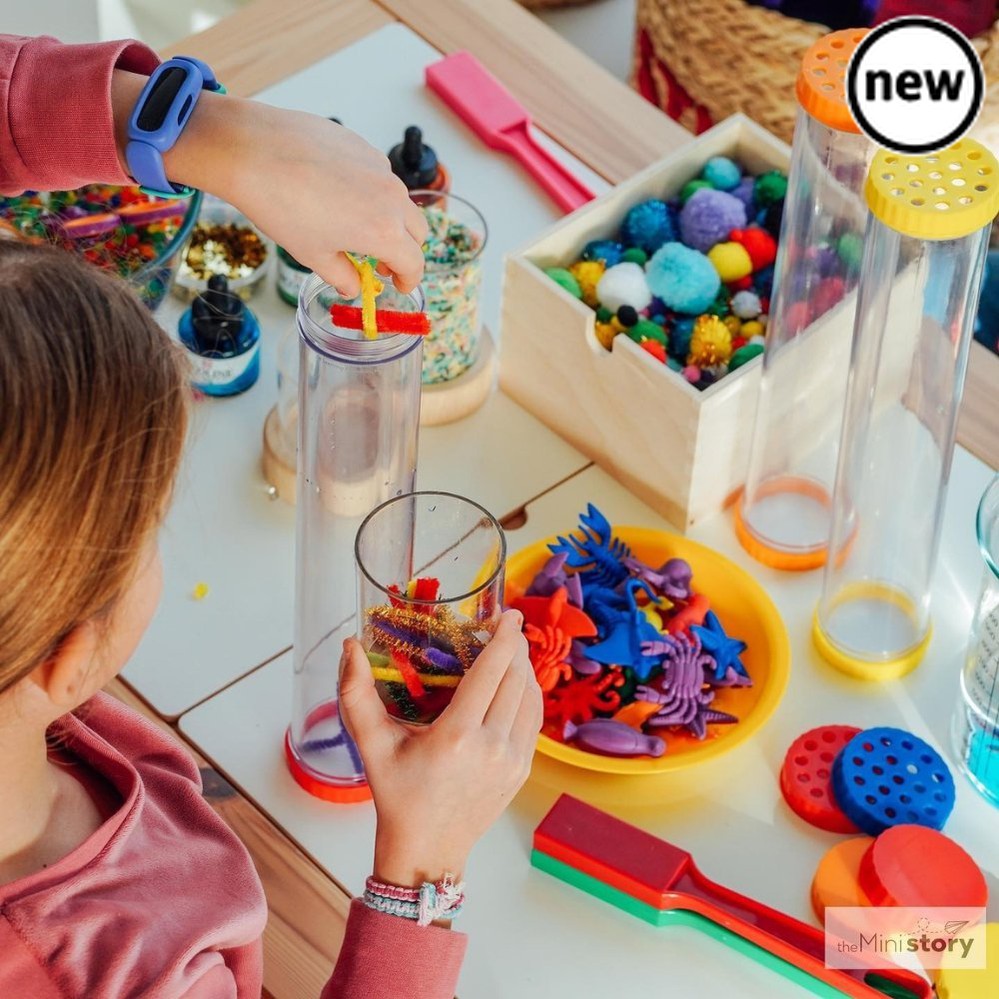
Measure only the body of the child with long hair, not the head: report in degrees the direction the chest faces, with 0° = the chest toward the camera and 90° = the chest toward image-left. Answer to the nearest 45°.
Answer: approximately 225°

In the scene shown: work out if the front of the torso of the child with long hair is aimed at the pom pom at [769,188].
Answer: yes

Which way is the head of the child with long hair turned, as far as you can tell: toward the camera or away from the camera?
away from the camera
